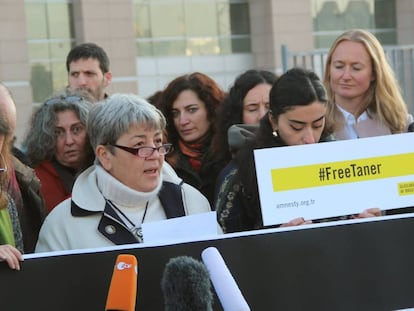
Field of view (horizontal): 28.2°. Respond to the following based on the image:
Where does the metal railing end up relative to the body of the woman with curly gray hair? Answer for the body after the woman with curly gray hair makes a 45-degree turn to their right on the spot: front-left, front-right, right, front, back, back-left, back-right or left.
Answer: back-left

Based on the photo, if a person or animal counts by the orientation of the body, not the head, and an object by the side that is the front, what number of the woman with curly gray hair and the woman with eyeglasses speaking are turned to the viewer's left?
0

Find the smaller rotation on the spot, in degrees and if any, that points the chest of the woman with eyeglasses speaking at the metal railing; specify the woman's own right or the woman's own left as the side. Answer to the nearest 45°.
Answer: approximately 90° to the woman's own left

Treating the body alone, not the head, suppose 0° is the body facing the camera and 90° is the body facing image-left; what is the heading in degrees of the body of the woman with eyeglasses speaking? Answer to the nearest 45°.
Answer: approximately 315°

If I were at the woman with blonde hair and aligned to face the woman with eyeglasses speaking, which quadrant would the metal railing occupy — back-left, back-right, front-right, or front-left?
back-right

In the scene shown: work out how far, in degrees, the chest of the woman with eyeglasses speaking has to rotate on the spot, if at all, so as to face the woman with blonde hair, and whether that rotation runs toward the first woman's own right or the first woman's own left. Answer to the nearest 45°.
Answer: approximately 90° to the first woman's own left

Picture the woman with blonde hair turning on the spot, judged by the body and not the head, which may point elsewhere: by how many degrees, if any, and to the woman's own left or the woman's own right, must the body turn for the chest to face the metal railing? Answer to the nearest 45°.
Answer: approximately 135° to the woman's own right

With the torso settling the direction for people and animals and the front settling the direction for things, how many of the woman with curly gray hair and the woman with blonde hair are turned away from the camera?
0

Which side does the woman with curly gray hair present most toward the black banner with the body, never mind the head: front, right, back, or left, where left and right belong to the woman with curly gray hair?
front

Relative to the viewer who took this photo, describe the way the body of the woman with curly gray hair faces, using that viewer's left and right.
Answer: facing the viewer and to the right of the viewer

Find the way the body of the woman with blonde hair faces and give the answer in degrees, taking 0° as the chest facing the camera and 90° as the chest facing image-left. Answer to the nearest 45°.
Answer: approximately 45°
